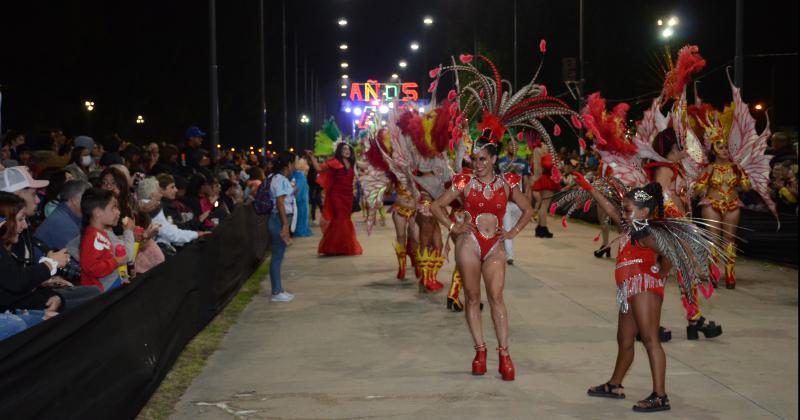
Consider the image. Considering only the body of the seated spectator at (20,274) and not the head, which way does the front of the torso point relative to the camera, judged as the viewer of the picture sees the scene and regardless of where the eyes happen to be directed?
to the viewer's right

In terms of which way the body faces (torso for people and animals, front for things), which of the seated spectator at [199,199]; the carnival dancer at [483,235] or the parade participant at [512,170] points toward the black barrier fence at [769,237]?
the seated spectator

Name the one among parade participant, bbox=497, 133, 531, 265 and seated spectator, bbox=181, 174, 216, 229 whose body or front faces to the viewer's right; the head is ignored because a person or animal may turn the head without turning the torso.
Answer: the seated spectator

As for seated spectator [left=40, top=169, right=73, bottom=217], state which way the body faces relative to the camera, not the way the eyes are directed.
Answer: to the viewer's right

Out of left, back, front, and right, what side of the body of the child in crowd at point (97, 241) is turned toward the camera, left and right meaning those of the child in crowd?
right

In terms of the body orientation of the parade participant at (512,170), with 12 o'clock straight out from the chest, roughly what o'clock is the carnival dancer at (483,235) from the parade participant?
The carnival dancer is roughly at 12 o'clock from the parade participant.

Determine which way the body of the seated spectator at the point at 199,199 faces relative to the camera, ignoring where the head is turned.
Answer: to the viewer's right
